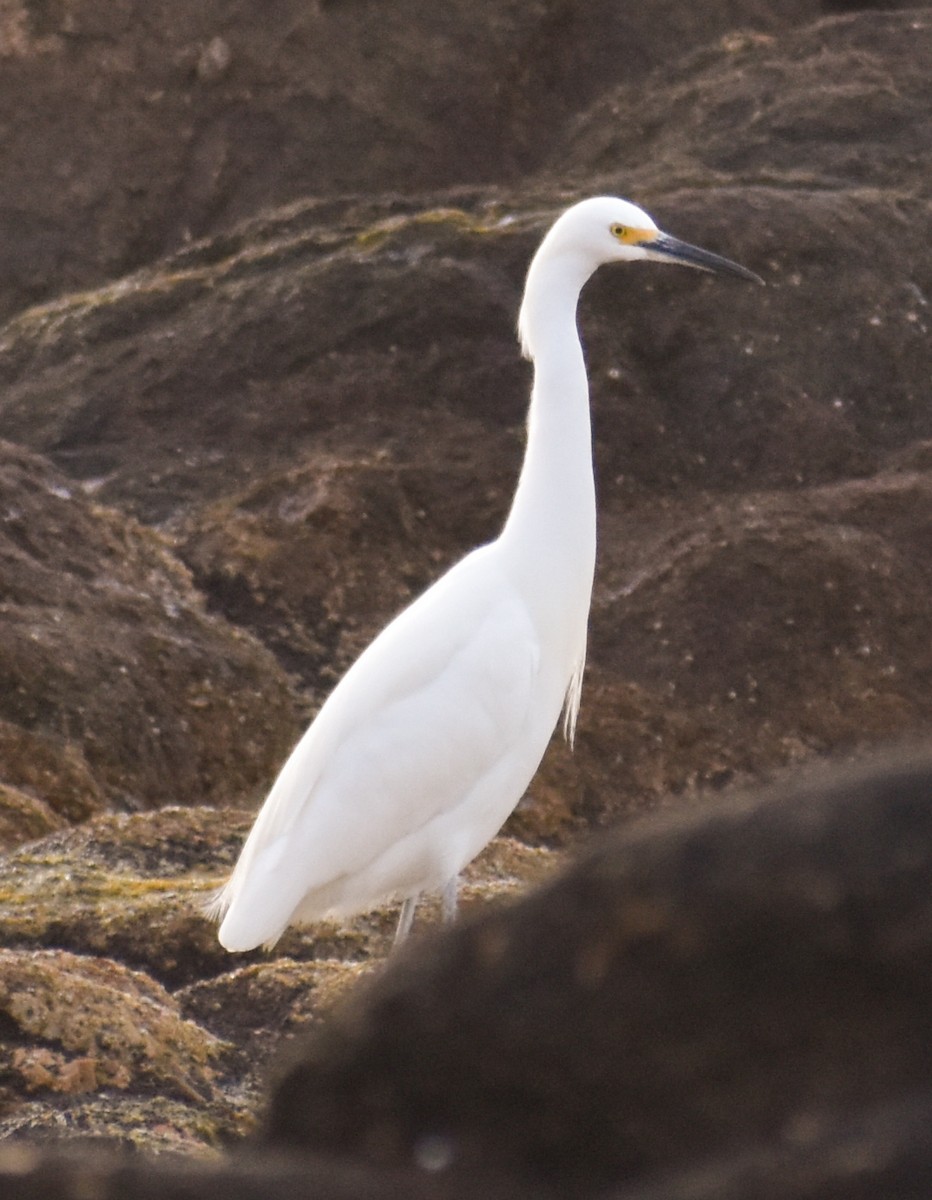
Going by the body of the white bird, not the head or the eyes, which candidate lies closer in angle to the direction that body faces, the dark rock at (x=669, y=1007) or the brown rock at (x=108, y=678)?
the dark rock

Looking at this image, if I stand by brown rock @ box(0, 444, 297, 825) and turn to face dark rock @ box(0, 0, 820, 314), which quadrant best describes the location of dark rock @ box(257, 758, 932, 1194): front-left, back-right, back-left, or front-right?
back-right

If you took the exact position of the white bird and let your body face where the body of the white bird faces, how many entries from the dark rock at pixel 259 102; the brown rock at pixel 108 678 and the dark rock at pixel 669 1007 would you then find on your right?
1

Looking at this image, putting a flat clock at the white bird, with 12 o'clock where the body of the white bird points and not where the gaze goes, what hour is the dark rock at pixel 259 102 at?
The dark rock is roughly at 9 o'clock from the white bird.

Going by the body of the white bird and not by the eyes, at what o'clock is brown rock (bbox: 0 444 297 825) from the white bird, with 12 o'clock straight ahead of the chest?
The brown rock is roughly at 8 o'clock from the white bird.

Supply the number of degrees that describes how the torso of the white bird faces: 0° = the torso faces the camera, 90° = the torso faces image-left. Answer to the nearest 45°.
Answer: approximately 270°

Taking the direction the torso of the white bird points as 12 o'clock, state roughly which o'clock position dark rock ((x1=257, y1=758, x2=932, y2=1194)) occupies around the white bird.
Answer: The dark rock is roughly at 3 o'clock from the white bird.

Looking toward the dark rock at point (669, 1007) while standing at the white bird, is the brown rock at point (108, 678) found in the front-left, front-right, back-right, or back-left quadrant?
back-right
